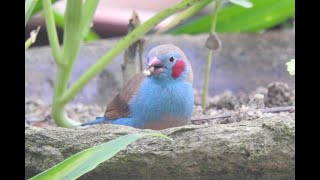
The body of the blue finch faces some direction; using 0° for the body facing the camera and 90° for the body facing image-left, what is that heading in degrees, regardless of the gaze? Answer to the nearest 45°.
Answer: approximately 315°

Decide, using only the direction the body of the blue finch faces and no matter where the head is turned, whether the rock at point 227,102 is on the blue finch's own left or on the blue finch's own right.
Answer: on the blue finch's own left

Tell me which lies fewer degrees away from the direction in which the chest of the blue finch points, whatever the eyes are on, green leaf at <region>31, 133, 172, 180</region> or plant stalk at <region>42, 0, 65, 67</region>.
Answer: the green leaf

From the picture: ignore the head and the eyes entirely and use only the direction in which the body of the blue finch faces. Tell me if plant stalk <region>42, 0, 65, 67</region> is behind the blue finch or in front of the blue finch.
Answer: behind

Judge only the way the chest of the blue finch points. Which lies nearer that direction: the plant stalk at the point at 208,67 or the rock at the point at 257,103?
the rock

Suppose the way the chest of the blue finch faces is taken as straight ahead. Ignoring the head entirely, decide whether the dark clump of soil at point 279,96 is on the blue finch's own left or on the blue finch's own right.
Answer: on the blue finch's own left
